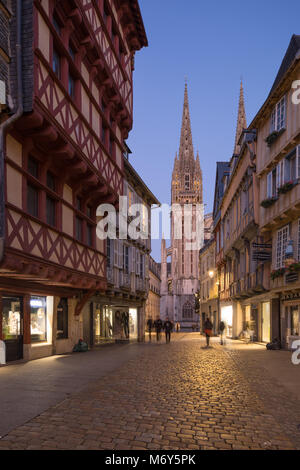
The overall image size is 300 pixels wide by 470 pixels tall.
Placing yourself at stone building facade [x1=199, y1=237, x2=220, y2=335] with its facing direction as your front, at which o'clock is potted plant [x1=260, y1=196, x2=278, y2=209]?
The potted plant is roughly at 9 o'clock from the stone building facade.

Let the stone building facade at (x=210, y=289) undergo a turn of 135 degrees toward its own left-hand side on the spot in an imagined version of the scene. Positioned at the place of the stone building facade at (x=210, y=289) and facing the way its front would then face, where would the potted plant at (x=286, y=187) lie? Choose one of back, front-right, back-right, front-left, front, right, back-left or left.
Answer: front-right

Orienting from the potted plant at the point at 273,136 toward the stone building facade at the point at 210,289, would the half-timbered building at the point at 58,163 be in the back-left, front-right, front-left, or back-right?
back-left

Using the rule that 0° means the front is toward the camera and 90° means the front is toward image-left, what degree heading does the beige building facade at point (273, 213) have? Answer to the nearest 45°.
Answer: approximately 90°

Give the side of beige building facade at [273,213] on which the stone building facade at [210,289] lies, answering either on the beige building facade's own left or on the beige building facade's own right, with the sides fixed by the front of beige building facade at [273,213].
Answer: on the beige building facade's own right

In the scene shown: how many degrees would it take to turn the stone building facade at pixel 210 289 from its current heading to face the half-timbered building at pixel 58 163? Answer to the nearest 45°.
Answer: approximately 90° to its left

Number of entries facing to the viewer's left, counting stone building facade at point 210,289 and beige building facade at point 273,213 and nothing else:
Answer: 2

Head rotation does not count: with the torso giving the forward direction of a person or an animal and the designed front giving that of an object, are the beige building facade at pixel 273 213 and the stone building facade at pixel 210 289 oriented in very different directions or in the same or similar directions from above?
same or similar directions

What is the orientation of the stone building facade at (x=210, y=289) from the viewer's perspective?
to the viewer's left

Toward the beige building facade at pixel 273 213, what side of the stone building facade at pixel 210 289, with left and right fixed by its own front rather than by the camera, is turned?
left

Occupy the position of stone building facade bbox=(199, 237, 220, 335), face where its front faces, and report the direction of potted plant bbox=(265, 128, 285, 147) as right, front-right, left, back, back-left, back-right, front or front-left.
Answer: left
